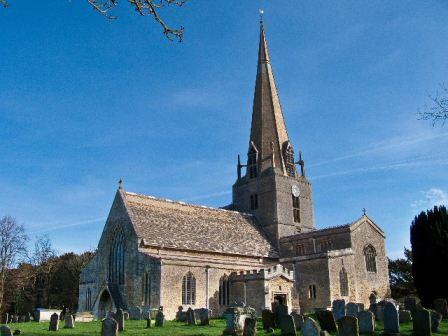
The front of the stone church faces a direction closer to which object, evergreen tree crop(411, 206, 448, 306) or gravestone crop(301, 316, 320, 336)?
the gravestone

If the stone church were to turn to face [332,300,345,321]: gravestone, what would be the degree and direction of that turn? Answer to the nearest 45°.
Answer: approximately 45° to its left

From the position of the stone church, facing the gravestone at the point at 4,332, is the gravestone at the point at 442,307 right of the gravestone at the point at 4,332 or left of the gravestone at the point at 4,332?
left

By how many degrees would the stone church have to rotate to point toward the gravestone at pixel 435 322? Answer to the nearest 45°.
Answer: approximately 45° to its left

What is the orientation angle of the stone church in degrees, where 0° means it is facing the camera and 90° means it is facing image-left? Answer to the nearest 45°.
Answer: approximately 45°

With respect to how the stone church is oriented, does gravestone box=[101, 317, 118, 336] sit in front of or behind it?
in front

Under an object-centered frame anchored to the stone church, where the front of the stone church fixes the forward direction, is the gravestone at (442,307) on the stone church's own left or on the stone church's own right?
on the stone church's own left

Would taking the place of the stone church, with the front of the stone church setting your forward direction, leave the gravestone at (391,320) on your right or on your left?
on your left

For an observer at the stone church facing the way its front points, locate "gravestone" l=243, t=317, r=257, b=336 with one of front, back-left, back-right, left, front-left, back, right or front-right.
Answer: front-left

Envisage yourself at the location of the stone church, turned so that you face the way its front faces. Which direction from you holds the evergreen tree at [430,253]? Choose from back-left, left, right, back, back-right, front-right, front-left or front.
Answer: left
